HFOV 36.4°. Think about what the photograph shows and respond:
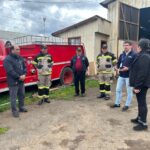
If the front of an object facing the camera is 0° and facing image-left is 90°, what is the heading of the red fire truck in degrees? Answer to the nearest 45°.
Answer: approximately 45°

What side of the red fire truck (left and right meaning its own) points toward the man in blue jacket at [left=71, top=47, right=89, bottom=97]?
left

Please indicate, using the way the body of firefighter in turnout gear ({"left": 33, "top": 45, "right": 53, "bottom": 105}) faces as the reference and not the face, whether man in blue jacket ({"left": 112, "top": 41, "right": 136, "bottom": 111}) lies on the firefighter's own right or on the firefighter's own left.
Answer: on the firefighter's own left

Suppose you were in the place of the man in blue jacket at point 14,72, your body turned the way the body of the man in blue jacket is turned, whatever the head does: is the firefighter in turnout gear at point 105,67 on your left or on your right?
on your left

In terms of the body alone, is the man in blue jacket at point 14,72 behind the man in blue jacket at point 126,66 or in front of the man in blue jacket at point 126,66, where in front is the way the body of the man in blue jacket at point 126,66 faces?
in front

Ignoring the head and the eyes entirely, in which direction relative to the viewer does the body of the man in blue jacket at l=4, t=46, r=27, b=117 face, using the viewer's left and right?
facing the viewer and to the right of the viewer

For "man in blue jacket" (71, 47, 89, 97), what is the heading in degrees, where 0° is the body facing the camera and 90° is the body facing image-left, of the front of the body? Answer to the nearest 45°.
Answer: approximately 0°

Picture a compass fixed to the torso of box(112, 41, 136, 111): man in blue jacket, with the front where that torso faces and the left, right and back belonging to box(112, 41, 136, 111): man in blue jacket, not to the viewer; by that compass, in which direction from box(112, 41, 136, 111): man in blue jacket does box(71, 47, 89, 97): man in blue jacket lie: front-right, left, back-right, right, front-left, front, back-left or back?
right

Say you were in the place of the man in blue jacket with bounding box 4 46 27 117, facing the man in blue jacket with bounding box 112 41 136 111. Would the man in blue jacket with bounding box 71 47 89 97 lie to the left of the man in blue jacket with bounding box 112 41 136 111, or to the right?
left

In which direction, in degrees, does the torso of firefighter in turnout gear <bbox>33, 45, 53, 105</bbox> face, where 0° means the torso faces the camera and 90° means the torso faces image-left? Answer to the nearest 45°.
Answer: approximately 0°
